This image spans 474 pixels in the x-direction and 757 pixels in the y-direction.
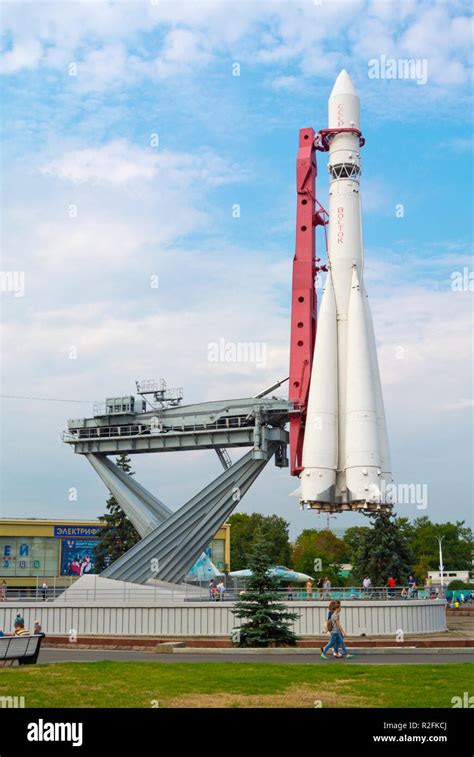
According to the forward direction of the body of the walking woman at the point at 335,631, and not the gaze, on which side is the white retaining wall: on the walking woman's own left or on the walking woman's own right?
on the walking woman's own left

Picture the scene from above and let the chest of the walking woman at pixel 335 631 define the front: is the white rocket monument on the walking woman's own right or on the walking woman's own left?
on the walking woman's own left

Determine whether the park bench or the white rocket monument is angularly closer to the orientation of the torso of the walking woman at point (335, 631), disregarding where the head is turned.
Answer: the white rocket monument

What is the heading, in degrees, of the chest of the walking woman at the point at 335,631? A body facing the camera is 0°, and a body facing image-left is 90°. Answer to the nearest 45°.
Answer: approximately 270°

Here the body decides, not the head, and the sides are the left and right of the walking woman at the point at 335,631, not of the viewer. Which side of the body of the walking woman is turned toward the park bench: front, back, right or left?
back
